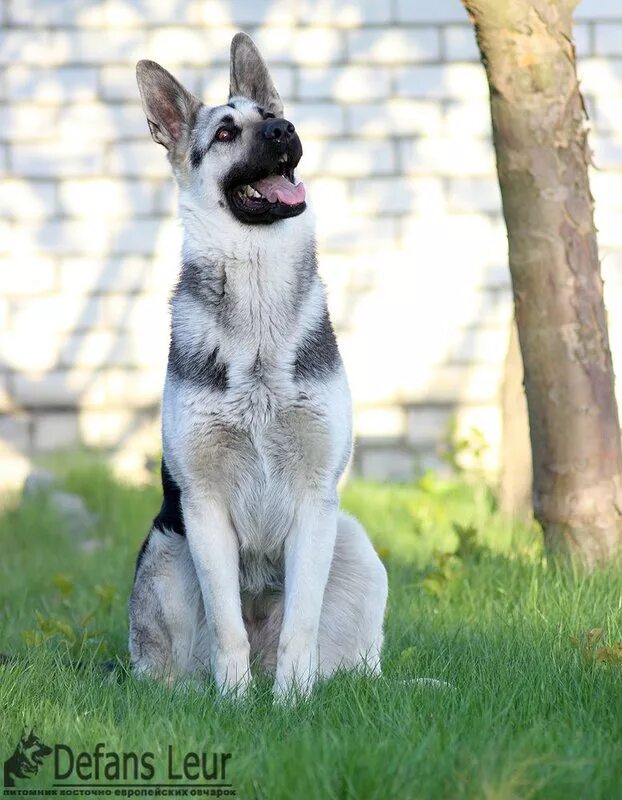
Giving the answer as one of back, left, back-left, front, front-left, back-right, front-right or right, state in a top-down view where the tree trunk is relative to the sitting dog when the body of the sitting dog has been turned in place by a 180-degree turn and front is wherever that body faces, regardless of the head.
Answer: front-right

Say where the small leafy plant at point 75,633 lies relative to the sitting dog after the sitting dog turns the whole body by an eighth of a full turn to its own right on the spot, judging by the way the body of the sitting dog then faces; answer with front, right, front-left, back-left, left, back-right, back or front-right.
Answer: right

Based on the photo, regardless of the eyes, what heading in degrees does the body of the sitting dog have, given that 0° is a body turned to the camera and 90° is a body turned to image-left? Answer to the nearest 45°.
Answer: approximately 0°
